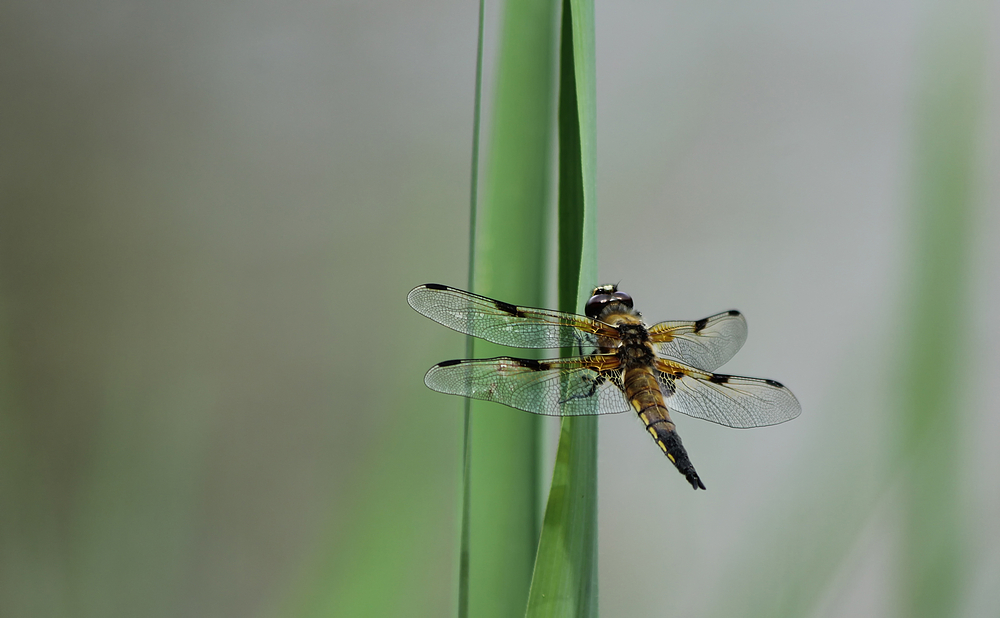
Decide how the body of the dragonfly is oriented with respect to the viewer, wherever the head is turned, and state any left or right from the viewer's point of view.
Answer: facing away from the viewer and to the left of the viewer
